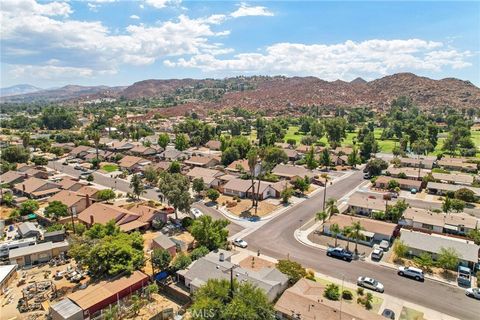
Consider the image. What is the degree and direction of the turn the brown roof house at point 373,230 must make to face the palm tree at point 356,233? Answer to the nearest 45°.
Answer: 0° — it already faces it

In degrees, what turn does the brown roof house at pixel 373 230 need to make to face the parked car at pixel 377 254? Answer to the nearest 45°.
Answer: approximately 45° to its left

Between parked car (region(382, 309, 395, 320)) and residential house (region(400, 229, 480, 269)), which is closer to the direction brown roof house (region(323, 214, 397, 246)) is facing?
the parked car

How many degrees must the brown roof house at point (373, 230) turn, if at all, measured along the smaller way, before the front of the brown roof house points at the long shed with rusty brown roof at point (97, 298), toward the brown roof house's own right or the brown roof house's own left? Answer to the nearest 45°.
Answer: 0° — it already faces it

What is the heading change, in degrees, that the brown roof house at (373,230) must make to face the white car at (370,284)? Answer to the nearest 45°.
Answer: approximately 45° to its left

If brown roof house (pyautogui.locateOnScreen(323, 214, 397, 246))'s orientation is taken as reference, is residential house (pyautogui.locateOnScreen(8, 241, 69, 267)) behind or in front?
in front

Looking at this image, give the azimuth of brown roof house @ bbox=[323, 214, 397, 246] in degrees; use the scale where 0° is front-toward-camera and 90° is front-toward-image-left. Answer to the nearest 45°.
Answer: approximately 45°

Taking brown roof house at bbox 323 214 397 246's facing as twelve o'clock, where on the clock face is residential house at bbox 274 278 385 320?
The residential house is roughly at 11 o'clock from the brown roof house.

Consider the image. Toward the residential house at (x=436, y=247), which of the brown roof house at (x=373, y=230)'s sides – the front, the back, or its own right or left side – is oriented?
left
